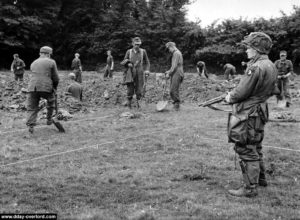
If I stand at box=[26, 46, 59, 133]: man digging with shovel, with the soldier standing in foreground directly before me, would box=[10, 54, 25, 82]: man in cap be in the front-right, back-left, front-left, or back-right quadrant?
back-left

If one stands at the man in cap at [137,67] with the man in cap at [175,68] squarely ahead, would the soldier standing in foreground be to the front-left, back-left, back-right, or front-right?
front-right

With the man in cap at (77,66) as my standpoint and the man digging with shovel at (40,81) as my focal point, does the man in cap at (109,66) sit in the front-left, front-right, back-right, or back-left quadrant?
back-left

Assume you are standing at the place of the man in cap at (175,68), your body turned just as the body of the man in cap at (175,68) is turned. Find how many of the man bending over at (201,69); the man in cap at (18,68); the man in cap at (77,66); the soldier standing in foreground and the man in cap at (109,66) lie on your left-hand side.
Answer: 1

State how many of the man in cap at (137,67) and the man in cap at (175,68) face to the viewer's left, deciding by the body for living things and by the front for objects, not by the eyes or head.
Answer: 1

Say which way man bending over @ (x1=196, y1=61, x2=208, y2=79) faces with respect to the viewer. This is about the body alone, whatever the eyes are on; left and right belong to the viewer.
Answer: facing the viewer and to the left of the viewer

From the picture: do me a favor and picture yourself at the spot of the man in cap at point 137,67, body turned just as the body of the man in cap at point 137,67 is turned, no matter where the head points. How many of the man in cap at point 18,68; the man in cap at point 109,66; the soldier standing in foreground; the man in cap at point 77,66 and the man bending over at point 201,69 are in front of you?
1

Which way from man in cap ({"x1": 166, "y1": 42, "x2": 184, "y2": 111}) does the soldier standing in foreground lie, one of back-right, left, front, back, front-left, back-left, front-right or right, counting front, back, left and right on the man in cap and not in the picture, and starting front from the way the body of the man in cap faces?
left

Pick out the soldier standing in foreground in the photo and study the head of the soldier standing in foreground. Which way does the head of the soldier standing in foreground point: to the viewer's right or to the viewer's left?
to the viewer's left

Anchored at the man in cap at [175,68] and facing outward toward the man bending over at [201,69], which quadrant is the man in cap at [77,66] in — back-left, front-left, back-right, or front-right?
front-left

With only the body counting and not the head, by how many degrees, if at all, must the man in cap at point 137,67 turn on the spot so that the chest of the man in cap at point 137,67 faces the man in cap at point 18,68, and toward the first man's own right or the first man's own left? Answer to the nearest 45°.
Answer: approximately 135° to the first man's own right

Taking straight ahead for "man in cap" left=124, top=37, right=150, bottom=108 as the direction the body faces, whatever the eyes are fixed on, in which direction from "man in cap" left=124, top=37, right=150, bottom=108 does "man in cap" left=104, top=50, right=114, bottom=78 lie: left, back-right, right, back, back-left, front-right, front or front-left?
back

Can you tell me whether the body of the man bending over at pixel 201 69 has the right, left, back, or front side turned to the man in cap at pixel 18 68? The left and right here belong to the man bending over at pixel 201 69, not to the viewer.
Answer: right

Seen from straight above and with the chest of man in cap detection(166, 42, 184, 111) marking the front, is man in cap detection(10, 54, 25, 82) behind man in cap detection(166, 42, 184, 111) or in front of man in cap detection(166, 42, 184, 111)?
in front

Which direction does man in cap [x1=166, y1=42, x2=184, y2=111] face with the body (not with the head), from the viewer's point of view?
to the viewer's left

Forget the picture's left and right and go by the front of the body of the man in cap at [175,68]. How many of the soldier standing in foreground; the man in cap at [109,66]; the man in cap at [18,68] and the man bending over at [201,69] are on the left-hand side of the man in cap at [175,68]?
1

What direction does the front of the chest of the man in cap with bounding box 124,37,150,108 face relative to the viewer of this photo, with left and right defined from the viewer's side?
facing the viewer
